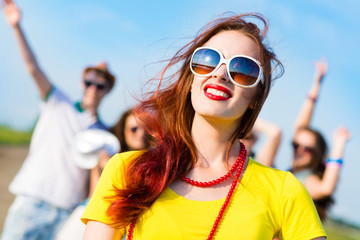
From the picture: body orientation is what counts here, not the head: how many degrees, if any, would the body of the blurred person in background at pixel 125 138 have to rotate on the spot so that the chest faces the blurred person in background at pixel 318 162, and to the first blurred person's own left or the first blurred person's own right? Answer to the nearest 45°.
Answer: approximately 45° to the first blurred person's own left

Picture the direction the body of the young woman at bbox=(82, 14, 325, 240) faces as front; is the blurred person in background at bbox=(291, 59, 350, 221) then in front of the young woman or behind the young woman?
behind

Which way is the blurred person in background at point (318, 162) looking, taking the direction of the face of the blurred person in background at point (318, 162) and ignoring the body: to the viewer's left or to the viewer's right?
to the viewer's left

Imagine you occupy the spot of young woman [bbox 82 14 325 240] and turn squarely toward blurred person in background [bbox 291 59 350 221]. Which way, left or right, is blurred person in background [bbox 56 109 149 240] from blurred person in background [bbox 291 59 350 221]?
left

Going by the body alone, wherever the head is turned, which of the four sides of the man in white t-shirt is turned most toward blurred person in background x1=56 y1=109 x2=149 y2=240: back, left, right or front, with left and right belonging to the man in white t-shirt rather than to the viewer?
left

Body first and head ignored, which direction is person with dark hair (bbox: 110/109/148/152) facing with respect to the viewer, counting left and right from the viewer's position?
facing the viewer and to the right of the viewer

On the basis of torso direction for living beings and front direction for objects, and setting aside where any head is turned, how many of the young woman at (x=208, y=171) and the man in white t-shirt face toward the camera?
2

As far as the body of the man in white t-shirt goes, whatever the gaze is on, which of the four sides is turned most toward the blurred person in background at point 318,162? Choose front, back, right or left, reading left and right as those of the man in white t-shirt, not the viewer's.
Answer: left

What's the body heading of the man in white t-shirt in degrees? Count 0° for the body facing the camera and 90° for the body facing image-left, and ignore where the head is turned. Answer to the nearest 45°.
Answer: approximately 0°
